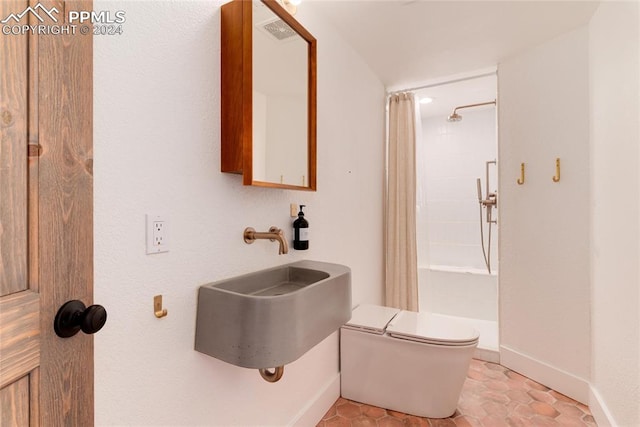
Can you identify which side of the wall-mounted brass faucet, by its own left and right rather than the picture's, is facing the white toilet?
left

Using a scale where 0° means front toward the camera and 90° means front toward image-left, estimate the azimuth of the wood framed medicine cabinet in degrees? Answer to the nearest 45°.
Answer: approximately 315°

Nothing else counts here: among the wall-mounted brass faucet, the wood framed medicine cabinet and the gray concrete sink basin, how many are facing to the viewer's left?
0

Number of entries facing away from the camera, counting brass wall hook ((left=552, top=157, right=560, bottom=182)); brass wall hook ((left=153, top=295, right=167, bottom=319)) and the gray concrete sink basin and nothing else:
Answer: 0

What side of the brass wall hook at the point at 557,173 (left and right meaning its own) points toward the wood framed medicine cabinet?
front

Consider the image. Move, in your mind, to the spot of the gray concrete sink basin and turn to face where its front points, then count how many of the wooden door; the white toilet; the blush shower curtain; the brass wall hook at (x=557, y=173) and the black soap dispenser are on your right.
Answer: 1

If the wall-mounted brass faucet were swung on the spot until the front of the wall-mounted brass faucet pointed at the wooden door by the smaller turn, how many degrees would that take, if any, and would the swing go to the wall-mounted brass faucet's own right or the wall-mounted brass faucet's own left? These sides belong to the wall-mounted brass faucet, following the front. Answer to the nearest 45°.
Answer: approximately 90° to the wall-mounted brass faucet's own right

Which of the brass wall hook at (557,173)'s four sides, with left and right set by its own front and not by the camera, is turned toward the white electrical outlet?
front

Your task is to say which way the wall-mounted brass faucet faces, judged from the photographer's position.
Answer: facing the viewer and to the right of the viewer

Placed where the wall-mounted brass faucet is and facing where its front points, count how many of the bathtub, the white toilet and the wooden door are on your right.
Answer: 1

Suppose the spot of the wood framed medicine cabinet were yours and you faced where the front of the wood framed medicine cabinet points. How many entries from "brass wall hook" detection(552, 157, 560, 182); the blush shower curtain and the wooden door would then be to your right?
1

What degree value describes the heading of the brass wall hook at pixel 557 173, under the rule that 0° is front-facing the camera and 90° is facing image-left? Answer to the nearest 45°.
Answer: approximately 45°
